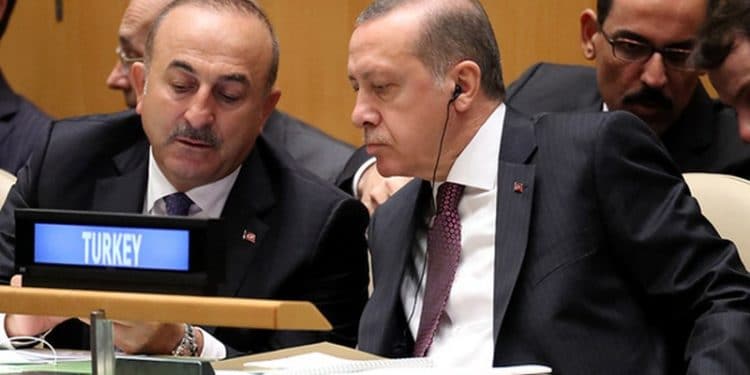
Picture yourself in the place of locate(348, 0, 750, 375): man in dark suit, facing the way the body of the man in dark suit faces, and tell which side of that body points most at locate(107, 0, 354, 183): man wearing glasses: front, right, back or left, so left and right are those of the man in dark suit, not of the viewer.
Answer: right

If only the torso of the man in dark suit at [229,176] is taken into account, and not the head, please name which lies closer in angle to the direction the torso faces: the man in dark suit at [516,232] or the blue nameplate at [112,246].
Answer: the blue nameplate

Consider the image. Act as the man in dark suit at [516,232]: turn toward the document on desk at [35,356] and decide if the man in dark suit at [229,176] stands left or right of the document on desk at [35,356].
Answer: right

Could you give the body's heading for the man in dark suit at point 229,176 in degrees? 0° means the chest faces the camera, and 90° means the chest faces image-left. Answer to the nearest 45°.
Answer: approximately 0°

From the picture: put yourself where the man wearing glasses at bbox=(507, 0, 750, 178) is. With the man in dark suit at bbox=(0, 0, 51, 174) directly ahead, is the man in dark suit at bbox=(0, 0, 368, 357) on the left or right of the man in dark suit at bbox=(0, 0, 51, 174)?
left

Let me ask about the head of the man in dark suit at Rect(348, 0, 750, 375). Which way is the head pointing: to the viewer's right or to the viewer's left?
to the viewer's left

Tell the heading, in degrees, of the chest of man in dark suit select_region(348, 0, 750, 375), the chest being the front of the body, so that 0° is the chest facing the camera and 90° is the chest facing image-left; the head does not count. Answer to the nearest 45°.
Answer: approximately 45°

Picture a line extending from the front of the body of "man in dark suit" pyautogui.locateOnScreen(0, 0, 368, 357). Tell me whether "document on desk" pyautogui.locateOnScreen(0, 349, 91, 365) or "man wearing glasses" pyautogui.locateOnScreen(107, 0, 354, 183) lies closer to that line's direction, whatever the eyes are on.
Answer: the document on desk
